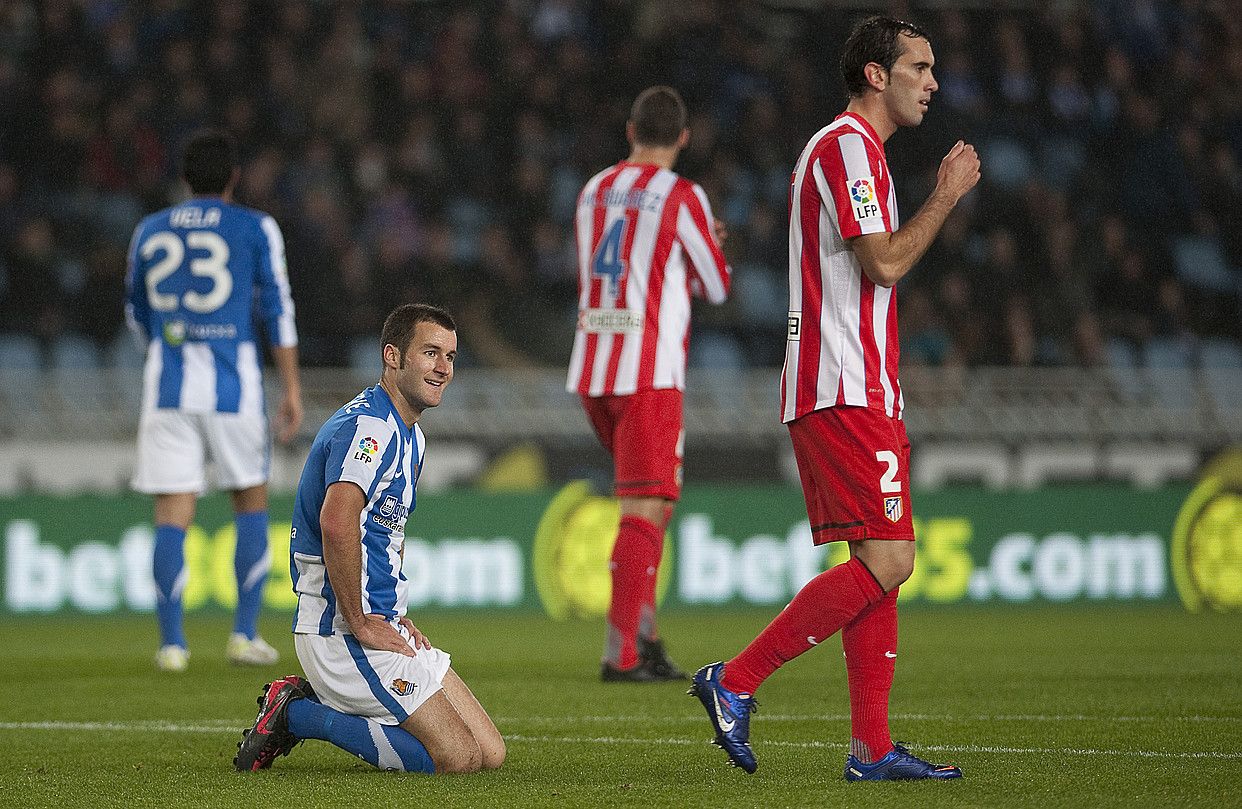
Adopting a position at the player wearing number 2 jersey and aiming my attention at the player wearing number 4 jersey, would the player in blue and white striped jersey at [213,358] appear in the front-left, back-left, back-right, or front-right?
front-left

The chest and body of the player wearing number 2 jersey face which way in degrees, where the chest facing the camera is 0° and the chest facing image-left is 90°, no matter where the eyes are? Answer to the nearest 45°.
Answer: approximately 270°

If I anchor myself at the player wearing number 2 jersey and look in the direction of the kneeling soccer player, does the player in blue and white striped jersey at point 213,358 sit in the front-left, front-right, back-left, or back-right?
front-right

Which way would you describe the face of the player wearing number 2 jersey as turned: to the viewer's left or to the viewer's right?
to the viewer's right

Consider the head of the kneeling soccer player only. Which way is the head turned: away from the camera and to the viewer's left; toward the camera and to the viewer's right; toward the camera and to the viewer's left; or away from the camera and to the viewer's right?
toward the camera and to the viewer's right

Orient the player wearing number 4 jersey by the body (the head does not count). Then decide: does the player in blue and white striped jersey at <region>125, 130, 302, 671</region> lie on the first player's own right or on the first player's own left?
on the first player's own left

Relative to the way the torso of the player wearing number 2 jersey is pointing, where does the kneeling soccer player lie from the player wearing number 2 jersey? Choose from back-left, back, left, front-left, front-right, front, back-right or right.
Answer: back

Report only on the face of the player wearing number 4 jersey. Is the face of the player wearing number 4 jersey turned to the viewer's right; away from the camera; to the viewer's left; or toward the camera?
away from the camera

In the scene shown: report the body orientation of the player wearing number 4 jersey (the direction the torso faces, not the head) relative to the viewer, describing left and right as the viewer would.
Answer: facing away from the viewer and to the right of the viewer

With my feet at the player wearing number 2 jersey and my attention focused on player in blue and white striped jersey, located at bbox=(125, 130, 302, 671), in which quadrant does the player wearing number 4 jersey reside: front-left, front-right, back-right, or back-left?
front-right

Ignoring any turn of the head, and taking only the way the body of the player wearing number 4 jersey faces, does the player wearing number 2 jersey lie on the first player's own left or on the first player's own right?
on the first player's own right
